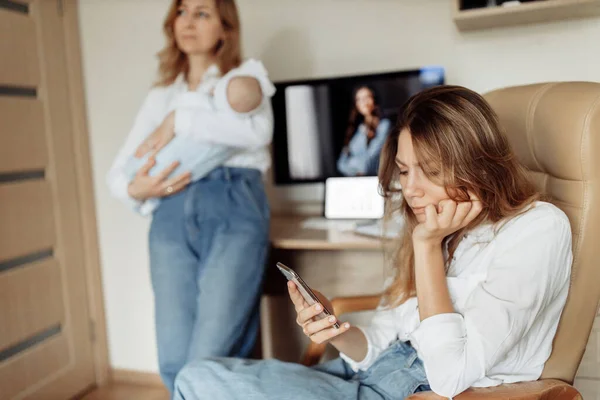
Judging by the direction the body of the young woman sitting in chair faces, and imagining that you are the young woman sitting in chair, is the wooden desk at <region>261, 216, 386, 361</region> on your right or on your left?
on your right

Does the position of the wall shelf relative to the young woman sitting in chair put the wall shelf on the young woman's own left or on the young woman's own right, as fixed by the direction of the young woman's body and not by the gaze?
on the young woman's own right

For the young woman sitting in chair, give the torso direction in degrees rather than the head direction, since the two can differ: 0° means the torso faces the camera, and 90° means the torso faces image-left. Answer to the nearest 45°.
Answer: approximately 90°

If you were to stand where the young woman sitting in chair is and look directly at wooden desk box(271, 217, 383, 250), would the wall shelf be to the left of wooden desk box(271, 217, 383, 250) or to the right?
right
